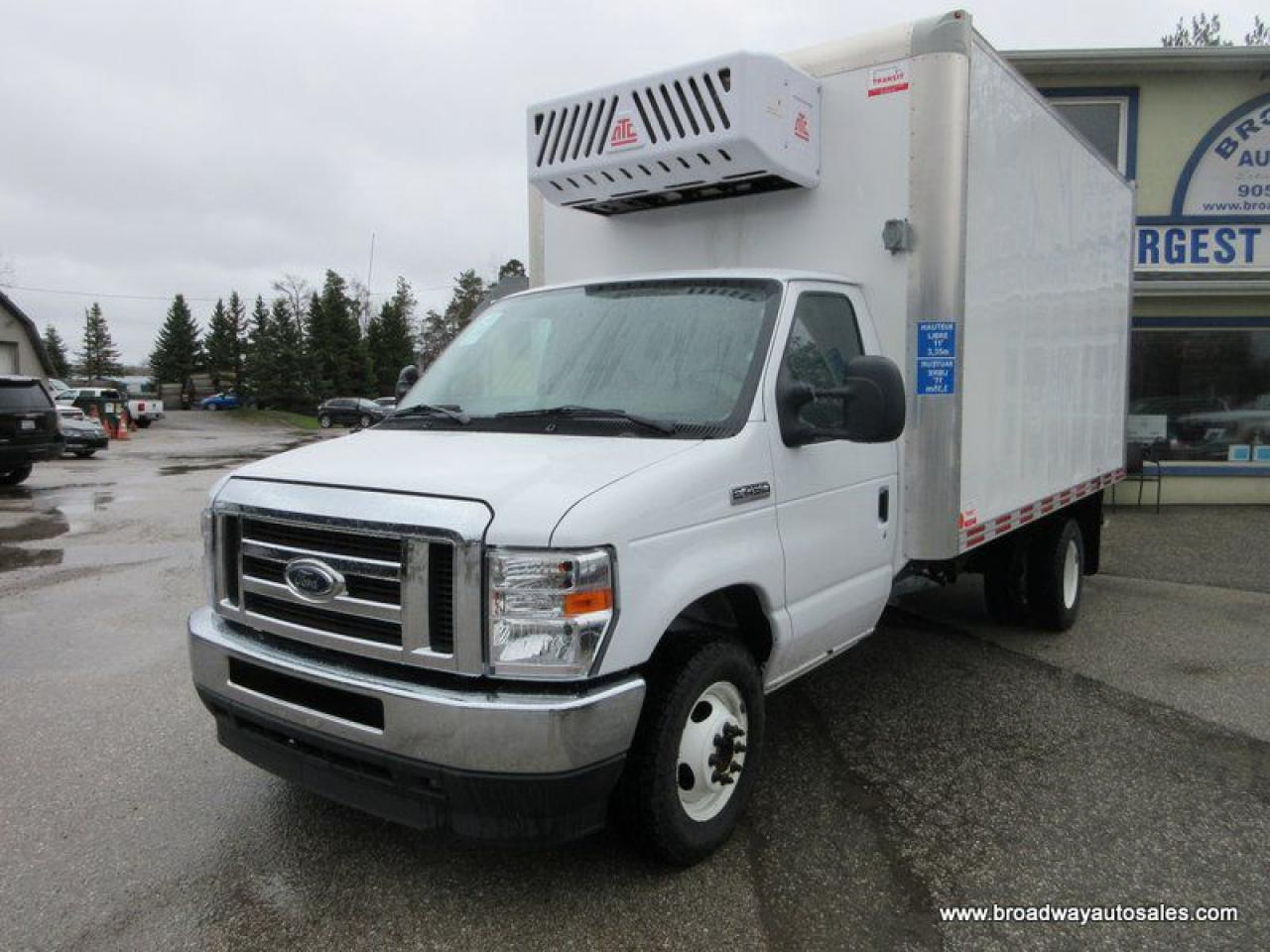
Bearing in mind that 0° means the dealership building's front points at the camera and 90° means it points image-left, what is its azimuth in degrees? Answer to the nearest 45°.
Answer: approximately 0°

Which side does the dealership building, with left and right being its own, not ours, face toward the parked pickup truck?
right

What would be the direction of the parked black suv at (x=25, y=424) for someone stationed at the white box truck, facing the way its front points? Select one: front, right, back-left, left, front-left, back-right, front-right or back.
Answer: right

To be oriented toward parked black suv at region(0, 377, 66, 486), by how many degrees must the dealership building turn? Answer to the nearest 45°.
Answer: approximately 90° to its right

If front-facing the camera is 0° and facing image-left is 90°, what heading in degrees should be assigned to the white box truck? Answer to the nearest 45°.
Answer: approximately 45°
